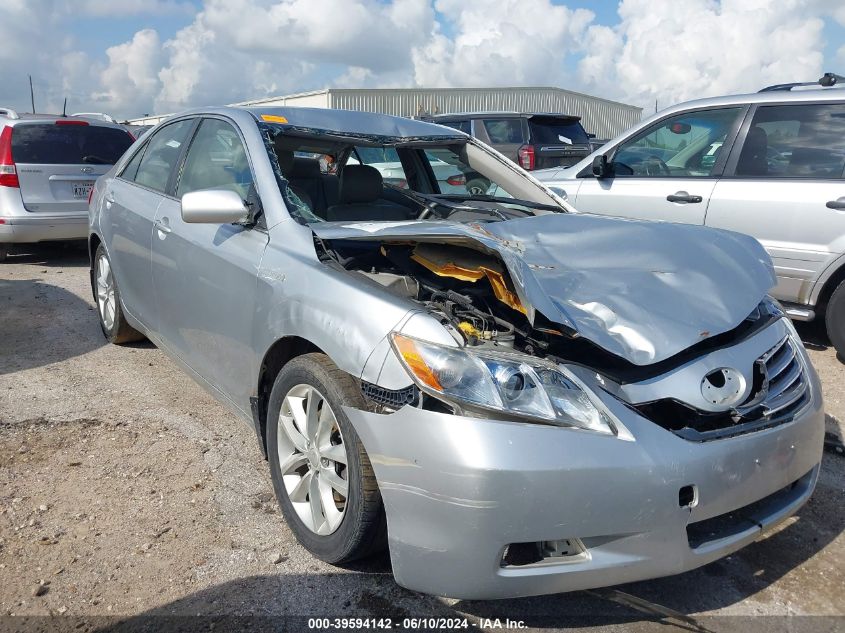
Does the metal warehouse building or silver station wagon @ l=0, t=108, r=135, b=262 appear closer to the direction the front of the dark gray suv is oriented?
the metal warehouse building

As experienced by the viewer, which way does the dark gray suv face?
facing away from the viewer and to the left of the viewer

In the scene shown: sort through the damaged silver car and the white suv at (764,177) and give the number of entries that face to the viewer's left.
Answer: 1

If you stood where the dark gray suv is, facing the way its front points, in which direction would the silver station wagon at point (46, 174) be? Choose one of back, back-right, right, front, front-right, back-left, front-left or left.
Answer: left

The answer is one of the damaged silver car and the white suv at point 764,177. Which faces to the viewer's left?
the white suv

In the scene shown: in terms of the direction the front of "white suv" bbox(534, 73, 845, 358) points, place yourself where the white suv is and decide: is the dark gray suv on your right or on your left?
on your right

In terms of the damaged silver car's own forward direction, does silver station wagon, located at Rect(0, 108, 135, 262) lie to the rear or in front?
to the rear

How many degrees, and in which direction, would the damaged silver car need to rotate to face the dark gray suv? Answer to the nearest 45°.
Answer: approximately 135° to its left

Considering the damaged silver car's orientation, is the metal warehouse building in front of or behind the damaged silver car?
behind

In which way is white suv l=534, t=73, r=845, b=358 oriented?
to the viewer's left

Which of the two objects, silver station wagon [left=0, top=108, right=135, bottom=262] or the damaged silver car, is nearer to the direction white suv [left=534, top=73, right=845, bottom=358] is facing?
the silver station wagon

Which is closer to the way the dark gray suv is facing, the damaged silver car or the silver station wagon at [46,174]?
the silver station wagon

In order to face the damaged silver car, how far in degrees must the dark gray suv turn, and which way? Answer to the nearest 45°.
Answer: approximately 135° to its left

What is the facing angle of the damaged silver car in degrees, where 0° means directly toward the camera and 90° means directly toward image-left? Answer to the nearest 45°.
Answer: approximately 315°
